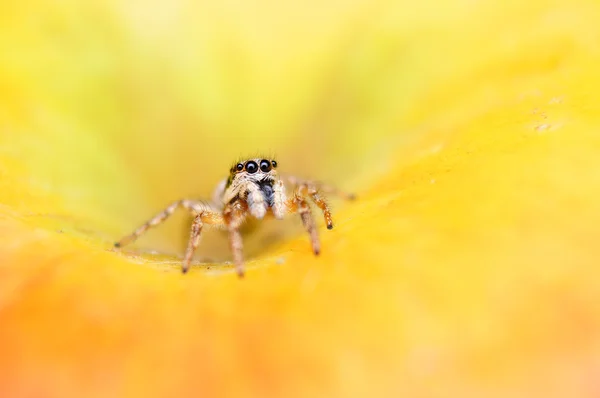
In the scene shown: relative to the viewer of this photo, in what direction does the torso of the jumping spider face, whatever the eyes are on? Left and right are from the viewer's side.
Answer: facing the viewer and to the right of the viewer
